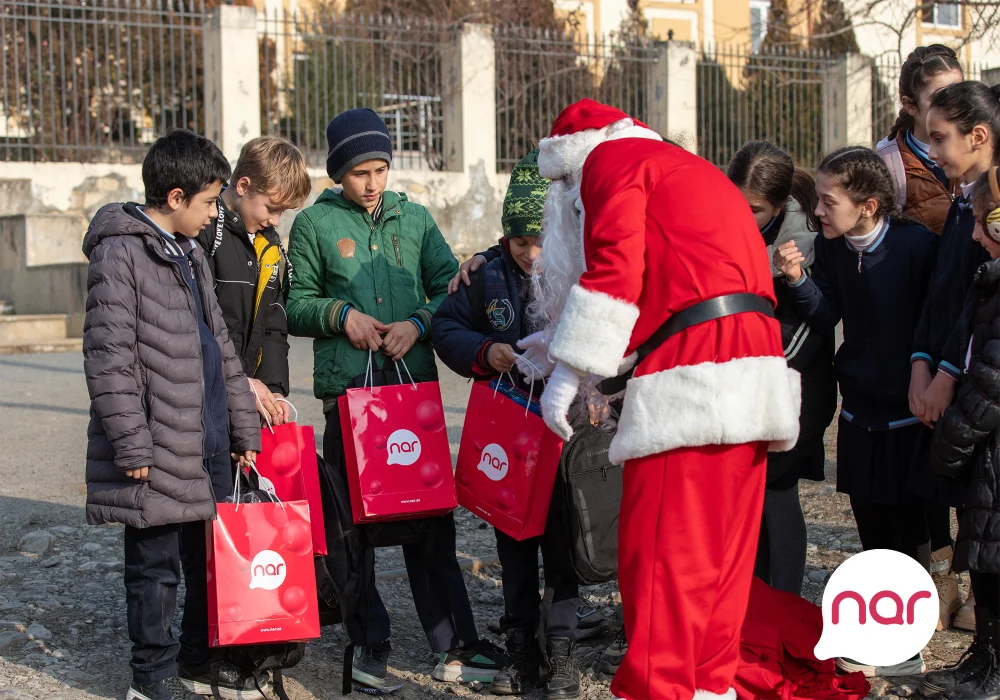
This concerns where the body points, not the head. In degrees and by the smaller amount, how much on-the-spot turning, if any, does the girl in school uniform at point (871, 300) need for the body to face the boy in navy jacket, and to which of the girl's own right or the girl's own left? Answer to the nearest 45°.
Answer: approximately 45° to the girl's own right

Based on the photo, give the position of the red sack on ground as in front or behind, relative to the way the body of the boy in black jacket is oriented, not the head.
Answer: in front

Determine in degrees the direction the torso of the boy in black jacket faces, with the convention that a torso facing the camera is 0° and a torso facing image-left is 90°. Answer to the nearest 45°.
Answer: approximately 315°

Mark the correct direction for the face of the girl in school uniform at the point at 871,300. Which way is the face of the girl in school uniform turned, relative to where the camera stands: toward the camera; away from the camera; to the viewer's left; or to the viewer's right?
to the viewer's left

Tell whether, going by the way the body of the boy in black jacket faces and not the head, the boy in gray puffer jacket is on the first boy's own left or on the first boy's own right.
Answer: on the first boy's own right

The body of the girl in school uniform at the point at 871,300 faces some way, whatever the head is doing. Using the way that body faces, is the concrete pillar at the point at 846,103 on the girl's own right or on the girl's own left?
on the girl's own right

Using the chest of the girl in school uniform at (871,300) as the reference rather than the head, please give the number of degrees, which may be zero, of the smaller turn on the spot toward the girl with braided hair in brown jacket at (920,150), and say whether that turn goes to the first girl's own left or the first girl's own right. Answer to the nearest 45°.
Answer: approximately 135° to the first girl's own right

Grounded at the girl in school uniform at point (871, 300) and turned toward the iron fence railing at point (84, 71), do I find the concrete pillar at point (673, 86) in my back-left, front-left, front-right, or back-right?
front-right

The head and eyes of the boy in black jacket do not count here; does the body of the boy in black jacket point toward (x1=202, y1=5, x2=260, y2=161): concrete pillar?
no

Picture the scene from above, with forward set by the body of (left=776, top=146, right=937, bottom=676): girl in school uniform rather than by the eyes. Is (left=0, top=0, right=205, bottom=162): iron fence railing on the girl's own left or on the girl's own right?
on the girl's own right

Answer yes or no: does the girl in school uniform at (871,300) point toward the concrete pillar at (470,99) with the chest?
no

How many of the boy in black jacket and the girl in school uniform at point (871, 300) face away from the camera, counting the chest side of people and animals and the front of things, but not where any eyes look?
0

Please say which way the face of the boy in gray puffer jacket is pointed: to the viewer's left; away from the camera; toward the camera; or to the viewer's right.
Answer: to the viewer's right

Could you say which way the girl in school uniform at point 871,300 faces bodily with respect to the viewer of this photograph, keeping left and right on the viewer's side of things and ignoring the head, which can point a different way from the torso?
facing the viewer and to the left of the viewer

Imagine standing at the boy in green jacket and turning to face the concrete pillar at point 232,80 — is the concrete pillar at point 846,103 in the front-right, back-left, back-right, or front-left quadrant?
front-right

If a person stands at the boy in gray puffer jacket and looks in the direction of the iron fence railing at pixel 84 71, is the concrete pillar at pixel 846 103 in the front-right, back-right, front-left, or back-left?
front-right
